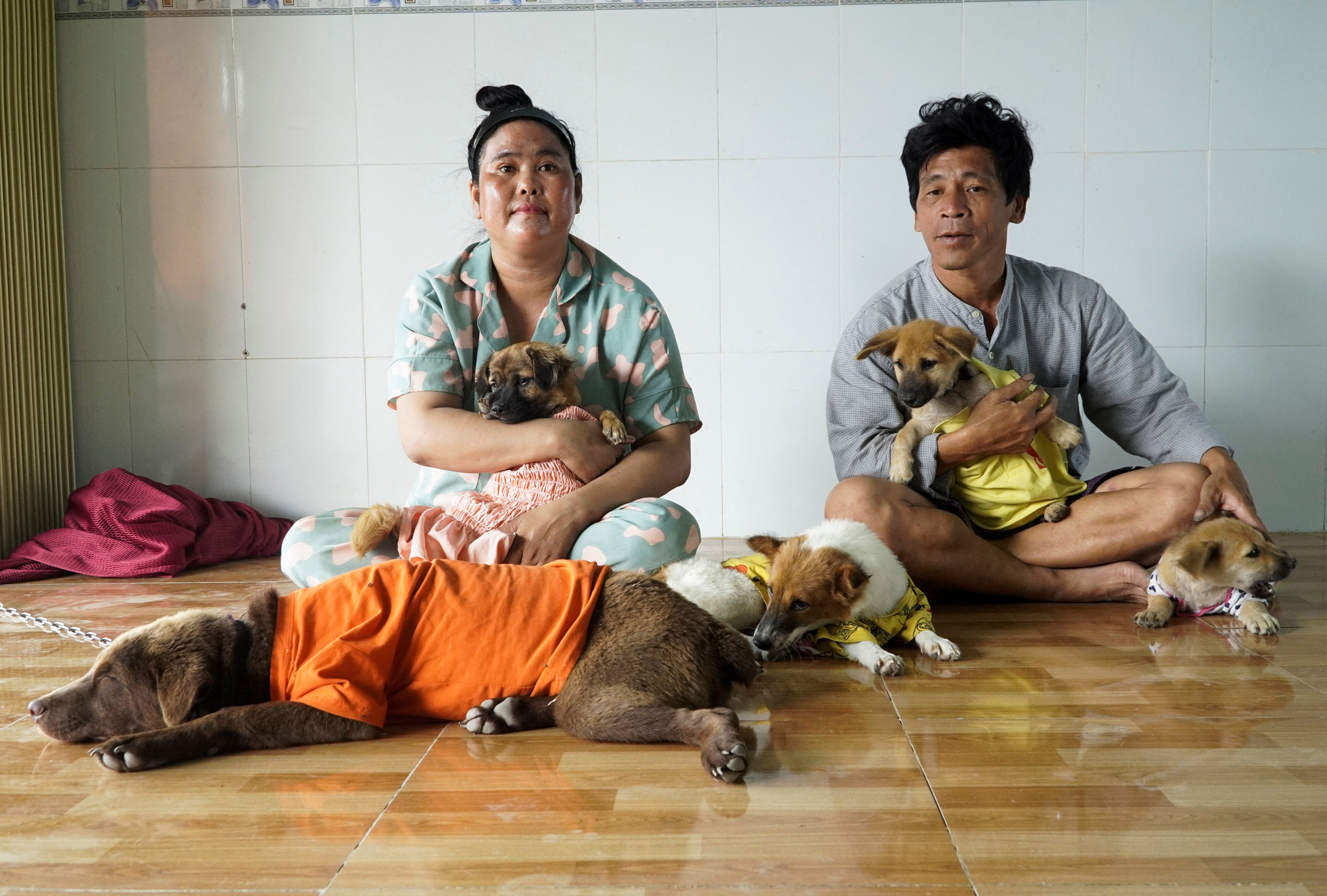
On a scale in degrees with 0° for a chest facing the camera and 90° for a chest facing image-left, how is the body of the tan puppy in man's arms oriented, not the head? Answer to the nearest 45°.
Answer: approximately 45°

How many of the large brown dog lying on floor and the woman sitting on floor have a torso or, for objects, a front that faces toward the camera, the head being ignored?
1

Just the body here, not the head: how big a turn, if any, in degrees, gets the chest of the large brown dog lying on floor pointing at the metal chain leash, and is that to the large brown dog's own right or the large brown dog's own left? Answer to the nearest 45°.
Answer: approximately 45° to the large brown dog's own right

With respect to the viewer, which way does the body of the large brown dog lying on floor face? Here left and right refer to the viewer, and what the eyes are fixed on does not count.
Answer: facing to the left of the viewer
